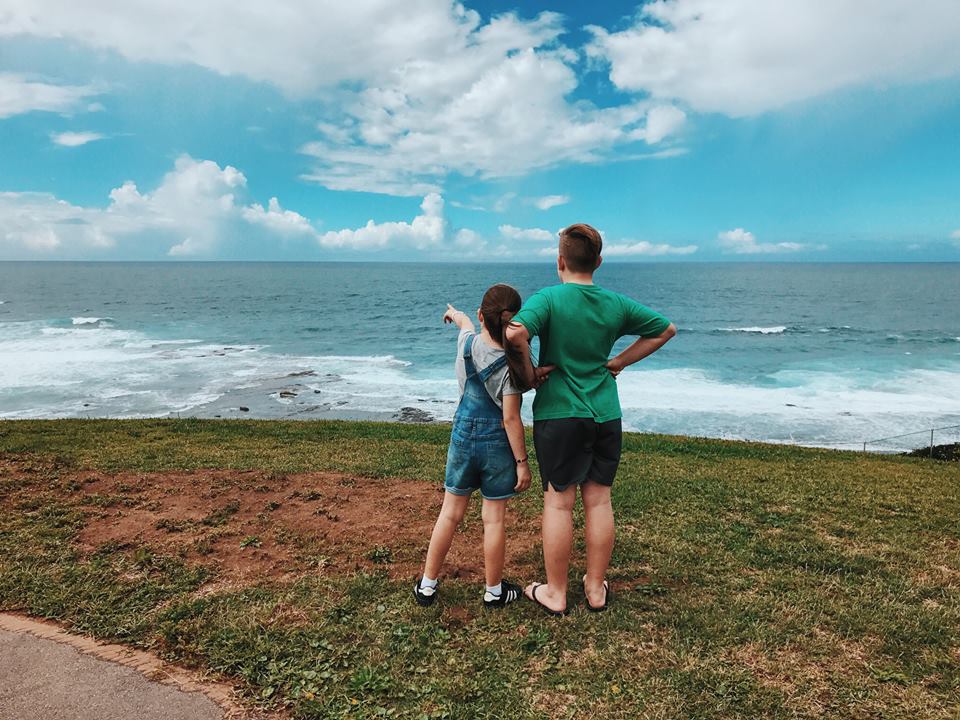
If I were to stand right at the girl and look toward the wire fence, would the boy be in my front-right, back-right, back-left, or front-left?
front-right

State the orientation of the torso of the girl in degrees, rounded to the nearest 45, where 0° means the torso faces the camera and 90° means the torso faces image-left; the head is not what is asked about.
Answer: approximately 180°

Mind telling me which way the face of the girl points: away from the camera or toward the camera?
away from the camera

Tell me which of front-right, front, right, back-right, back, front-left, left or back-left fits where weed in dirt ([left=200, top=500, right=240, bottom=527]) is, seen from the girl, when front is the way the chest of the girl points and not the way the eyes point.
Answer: front-left

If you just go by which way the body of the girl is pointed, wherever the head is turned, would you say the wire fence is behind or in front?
in front

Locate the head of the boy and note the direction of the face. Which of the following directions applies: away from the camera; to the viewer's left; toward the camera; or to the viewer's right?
away from the camera

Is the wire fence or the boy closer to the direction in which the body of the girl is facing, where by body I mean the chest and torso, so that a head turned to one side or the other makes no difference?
the wire fence

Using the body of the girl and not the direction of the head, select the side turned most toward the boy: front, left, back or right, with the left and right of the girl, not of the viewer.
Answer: right
